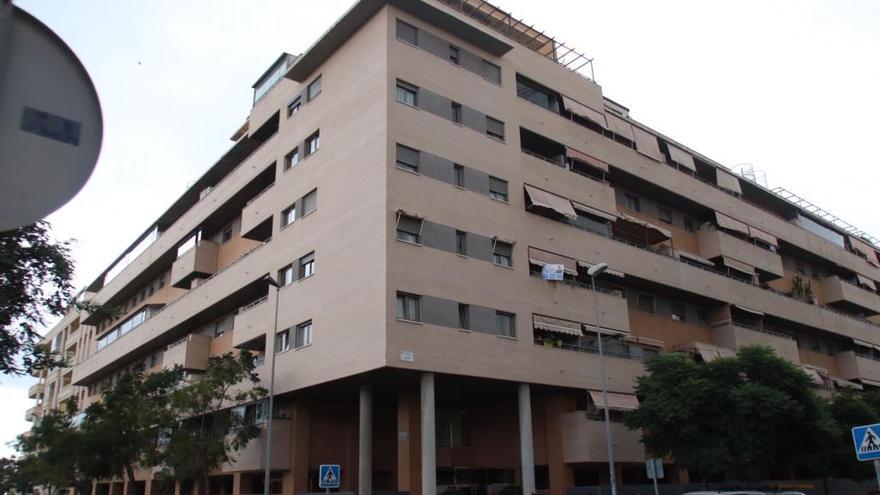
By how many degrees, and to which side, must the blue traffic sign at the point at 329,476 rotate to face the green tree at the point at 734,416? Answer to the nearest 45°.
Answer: approximately 90° to its left

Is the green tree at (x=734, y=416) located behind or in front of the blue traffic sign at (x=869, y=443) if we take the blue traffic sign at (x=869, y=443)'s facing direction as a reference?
behind

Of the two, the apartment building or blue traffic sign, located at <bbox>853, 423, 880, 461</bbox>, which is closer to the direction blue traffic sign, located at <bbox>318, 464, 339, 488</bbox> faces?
the blue traffic sign

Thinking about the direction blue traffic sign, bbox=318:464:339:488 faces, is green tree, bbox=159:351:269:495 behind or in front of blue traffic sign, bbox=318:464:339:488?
behind

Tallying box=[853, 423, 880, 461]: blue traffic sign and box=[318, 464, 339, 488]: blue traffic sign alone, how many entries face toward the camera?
2

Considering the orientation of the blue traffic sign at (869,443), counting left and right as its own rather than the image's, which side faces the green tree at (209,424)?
right

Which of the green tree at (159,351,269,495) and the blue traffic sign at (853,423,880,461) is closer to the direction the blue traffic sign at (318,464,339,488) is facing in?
the blue traffic sign

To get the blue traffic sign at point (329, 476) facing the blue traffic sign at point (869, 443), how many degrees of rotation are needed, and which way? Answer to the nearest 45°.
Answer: approximately 45° to its left

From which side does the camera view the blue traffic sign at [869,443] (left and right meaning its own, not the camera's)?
front

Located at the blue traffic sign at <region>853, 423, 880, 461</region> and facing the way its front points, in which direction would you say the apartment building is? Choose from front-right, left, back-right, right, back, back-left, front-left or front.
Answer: back-right

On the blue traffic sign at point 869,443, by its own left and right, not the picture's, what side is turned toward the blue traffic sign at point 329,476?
right
